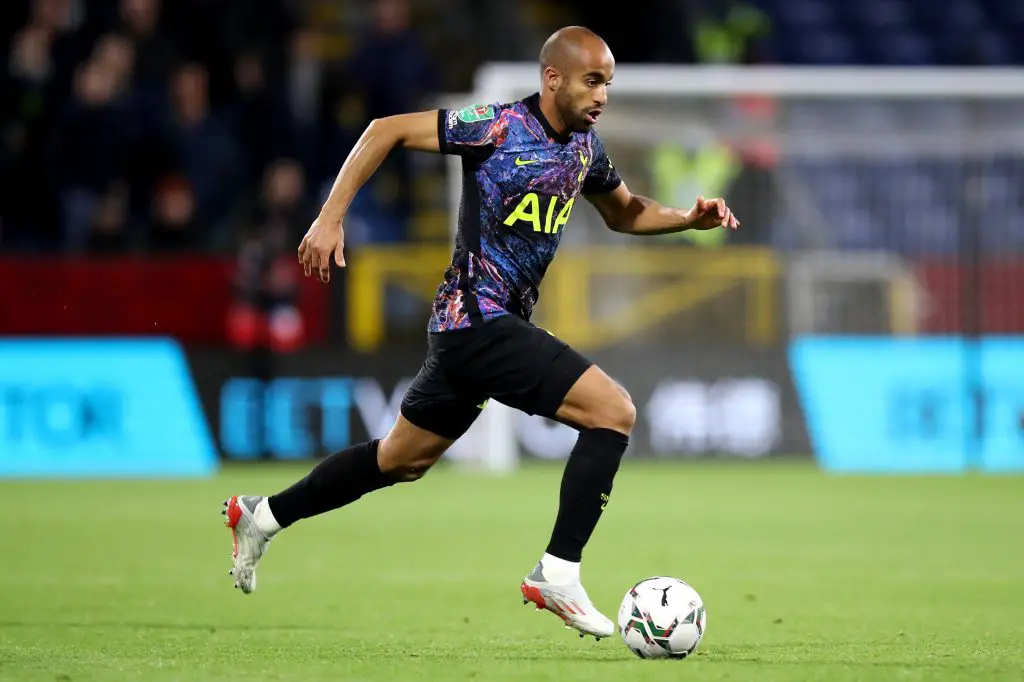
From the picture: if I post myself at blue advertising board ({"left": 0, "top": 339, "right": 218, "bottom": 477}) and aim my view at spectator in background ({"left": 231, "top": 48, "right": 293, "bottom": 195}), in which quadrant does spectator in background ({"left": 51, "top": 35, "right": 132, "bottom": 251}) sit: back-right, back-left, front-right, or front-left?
front-left

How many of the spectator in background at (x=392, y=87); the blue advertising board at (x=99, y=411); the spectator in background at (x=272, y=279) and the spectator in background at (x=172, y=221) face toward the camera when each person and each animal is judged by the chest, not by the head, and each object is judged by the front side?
4

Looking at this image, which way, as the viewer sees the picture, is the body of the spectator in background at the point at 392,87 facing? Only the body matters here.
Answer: toward the camera

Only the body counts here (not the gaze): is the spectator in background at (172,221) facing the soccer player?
yes

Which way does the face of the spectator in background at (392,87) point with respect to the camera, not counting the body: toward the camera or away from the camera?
toward the camera

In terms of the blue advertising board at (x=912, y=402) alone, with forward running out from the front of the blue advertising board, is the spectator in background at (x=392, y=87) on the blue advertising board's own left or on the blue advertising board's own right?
on the blue advertising board's own right

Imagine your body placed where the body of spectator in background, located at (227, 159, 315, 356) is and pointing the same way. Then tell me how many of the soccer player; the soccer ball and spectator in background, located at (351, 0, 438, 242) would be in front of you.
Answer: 2

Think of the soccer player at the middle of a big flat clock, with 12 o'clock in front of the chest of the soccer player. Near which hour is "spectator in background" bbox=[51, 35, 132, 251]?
The spectator in background is roughly at 7 o'clock from the soccer player.

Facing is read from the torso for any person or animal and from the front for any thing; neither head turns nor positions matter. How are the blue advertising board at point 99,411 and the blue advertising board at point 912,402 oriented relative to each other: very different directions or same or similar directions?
same or similar directions

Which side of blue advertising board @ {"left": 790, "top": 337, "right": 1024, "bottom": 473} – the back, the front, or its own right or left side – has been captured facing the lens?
front

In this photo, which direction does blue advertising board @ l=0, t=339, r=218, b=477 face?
toward the camera

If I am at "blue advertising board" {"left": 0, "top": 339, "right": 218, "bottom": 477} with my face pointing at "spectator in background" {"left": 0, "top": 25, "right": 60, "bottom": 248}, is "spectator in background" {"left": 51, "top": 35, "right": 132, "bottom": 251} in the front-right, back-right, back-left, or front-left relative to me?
front-right

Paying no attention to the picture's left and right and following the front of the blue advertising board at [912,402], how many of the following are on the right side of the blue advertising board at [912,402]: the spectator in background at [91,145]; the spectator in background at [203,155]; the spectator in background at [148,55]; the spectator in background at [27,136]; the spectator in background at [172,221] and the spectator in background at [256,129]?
6

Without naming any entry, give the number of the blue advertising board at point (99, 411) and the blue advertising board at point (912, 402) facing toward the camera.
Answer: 2

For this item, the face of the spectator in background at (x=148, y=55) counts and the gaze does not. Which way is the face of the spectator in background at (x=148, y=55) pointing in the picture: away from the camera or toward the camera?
toward the camera

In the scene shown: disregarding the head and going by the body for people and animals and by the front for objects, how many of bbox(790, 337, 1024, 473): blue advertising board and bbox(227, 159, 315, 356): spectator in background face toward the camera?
2

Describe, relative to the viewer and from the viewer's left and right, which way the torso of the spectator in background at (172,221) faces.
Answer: facing the viewer
